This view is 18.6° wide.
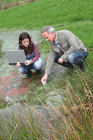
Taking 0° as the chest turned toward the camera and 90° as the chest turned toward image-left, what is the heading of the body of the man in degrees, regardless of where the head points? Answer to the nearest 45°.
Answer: approximately 45°
